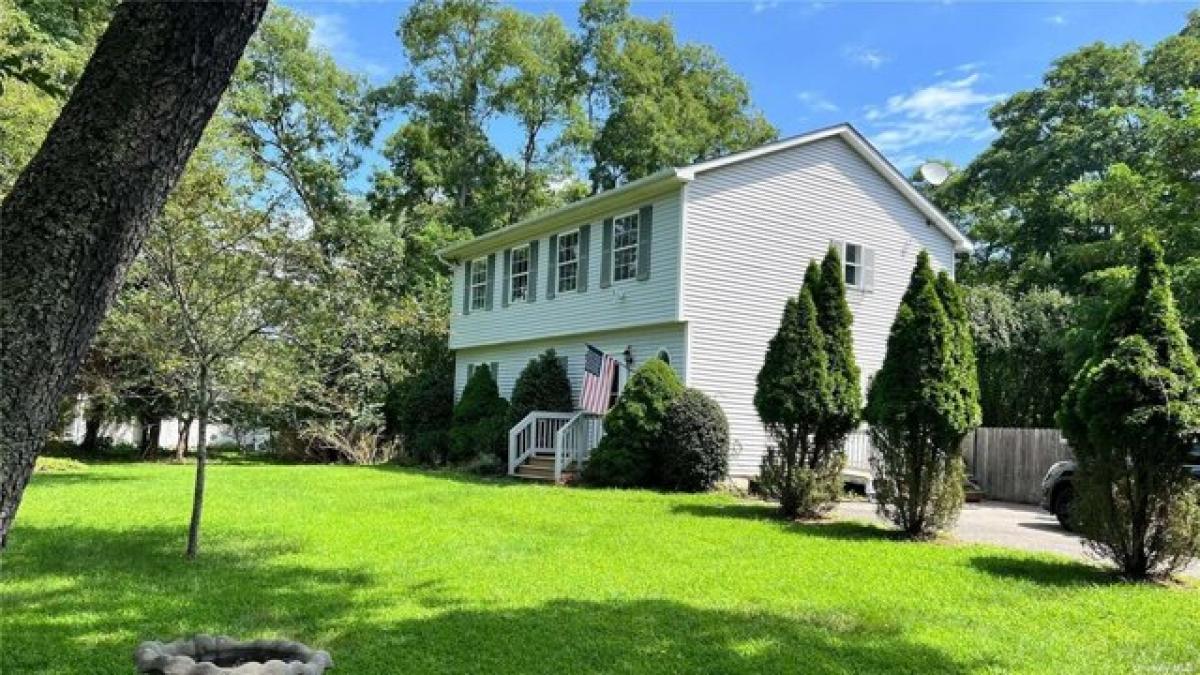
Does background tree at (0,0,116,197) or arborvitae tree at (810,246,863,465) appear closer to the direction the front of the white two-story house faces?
the background tree

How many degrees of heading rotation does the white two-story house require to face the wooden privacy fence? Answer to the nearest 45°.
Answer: approximately 135° to its left

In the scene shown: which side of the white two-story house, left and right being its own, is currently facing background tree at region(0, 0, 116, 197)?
front

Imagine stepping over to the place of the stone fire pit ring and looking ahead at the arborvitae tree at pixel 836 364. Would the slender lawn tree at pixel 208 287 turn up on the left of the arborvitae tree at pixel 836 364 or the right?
left

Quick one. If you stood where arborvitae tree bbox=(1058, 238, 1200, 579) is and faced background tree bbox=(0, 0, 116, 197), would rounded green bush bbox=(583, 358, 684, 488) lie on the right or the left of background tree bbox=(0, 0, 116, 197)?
right

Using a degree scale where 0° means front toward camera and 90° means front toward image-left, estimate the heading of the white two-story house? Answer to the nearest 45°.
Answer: approximately 45°

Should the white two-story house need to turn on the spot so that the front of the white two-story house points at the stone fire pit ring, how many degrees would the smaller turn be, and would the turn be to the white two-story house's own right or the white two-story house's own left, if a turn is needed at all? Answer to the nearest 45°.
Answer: approximately 45° to the white two-story house's own left

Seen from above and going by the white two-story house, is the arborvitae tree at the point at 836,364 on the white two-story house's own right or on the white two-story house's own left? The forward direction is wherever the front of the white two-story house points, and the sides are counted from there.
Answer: on the white two-story house's own left

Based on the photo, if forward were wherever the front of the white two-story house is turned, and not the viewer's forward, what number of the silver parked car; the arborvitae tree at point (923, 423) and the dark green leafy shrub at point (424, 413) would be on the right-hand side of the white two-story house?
1

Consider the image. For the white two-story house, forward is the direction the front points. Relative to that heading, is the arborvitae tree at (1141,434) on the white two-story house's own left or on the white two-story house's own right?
on the white two-story house's own left
